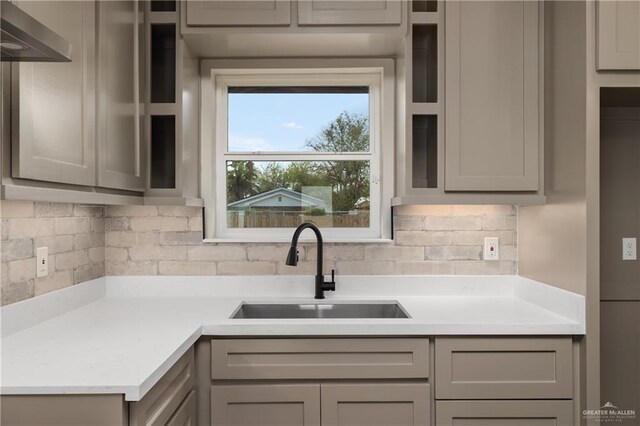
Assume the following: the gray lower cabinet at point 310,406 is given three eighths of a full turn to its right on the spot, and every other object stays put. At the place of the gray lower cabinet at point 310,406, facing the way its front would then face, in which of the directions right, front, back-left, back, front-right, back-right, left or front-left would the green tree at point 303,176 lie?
front-right

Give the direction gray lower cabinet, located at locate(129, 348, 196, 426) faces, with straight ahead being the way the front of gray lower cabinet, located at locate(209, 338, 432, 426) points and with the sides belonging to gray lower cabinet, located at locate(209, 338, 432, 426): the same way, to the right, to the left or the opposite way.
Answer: to the left

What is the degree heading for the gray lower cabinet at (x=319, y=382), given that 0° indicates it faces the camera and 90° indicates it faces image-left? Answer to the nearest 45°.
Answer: approximately 0°

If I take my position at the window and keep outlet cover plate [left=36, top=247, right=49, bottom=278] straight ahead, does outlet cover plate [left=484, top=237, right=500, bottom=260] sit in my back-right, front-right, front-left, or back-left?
back-left

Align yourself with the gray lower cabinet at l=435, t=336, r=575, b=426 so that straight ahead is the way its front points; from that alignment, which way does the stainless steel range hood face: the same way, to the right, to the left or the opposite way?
to the left

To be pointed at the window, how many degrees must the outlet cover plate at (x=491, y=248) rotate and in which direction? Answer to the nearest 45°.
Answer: approximately 90° to its right

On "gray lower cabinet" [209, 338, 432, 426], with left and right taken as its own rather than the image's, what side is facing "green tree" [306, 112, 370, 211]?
back

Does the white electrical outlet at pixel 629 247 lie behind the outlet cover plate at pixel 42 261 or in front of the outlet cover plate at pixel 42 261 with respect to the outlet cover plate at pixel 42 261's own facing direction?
in front

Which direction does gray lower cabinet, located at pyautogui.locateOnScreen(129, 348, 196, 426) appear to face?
to the viewer's right

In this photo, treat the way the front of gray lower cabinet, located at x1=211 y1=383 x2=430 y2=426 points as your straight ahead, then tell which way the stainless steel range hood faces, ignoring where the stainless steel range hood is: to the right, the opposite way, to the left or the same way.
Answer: to the left
